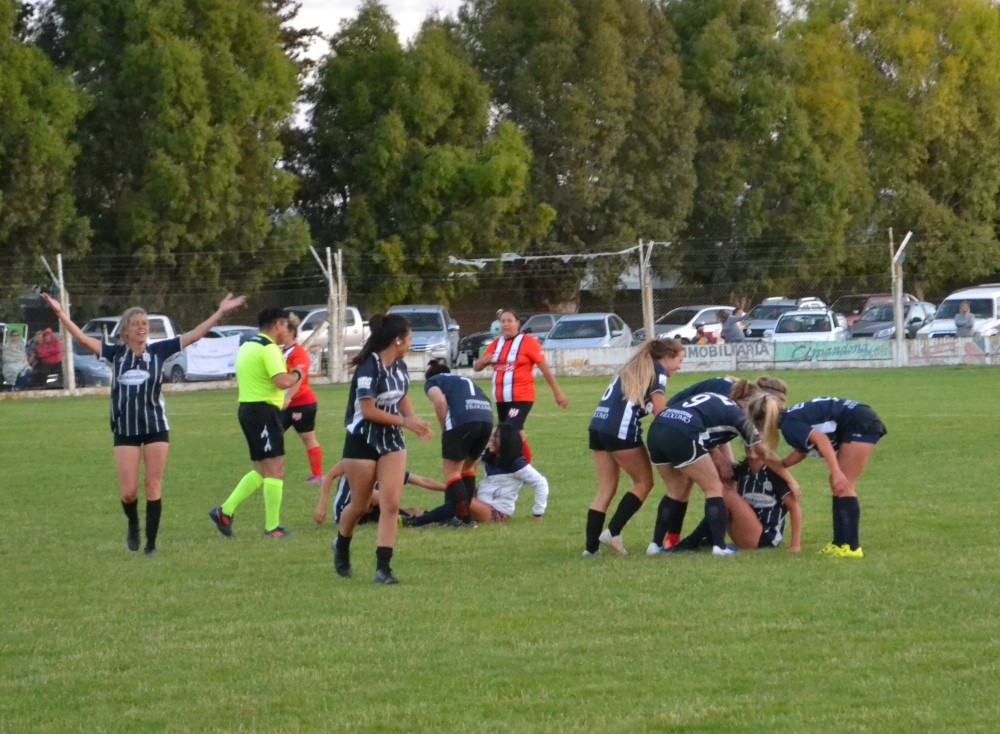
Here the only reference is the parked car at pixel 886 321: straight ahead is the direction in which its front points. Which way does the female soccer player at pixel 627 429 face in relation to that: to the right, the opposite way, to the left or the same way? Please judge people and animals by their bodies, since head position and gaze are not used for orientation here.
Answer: the opposite way

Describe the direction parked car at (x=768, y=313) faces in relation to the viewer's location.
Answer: facing the viewer and to the left of the viewer

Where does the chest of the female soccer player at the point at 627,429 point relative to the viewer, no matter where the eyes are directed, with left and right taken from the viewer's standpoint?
facing away from the viewer and to the right of the viewer

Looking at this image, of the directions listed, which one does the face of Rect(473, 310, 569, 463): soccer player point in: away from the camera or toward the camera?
toward the camera

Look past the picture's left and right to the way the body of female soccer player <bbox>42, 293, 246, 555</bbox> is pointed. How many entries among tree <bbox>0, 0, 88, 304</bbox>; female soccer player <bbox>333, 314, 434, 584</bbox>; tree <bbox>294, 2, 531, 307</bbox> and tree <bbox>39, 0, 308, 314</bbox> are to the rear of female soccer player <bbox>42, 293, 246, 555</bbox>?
3

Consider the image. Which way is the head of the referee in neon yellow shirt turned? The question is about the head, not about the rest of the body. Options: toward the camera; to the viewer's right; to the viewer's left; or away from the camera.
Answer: to the viewer's right

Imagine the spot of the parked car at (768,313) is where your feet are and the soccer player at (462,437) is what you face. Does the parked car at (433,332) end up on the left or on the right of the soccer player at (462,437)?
right

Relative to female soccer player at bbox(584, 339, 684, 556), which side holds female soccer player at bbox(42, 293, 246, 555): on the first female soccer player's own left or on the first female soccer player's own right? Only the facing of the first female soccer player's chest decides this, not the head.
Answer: on the first female soccer player's own left

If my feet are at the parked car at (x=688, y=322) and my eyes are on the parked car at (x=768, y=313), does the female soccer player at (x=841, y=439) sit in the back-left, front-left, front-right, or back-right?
back-right

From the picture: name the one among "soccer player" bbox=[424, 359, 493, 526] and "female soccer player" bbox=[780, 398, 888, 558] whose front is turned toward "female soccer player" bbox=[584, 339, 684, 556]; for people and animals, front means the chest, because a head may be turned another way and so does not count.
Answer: "female soccer player" bbox=[780, 398, 888, 558]

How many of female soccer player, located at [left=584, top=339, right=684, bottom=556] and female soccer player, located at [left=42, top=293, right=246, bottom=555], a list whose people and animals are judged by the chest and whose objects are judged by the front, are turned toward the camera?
1

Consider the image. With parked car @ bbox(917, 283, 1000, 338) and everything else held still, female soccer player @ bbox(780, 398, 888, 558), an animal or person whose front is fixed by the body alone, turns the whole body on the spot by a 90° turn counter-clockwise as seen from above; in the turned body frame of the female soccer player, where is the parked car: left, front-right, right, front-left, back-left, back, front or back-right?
back

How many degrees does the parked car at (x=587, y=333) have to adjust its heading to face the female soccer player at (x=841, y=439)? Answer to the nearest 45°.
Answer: approximately 45° to its left

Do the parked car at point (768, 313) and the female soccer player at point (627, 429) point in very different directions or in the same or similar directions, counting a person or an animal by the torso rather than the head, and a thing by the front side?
very different directions

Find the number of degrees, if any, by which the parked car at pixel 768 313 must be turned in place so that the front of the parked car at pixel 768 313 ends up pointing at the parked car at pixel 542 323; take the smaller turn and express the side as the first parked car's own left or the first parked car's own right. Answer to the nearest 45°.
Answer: approximately 45° to the first parked car's own right

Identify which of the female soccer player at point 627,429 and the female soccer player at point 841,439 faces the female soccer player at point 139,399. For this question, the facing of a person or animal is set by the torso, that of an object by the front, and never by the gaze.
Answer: the female soccer player at point 841,439

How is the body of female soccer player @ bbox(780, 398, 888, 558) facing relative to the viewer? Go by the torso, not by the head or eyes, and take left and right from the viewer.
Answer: facing to the left of the viewer

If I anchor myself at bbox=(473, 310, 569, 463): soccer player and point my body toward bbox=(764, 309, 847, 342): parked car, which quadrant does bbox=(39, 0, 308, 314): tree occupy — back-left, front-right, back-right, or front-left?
front-left

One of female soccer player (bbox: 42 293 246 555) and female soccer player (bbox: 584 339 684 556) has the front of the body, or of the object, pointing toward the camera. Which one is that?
female soccer player (bbox: 42 293 246 555)

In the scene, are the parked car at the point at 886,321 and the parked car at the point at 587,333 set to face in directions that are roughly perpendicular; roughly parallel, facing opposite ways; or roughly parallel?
roughly parallel
